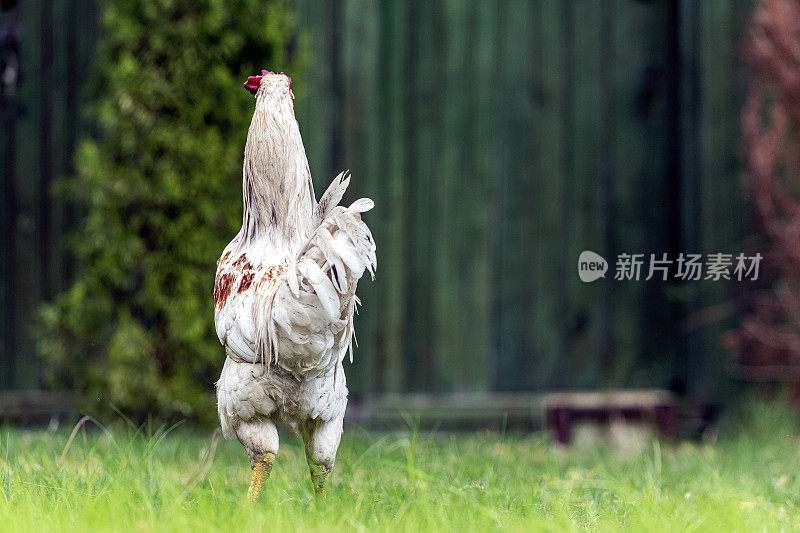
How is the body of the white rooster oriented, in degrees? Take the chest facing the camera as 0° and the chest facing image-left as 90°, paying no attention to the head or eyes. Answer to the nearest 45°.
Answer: approximately 135°

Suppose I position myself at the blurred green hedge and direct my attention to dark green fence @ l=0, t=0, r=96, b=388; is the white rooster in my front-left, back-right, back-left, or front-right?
back-left

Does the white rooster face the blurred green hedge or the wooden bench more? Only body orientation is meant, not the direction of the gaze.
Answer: the blurred green hedge

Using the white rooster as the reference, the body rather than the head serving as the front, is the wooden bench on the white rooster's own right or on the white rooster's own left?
on the white rooster's own right

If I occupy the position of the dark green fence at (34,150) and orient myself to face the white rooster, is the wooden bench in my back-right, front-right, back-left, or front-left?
front-left

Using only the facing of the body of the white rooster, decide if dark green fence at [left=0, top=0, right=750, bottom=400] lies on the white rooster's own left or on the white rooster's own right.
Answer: on the white rooster's own right

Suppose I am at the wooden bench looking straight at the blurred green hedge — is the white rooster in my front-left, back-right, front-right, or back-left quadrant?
front-left

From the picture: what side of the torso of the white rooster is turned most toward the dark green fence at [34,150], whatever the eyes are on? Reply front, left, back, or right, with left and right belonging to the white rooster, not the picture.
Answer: front
